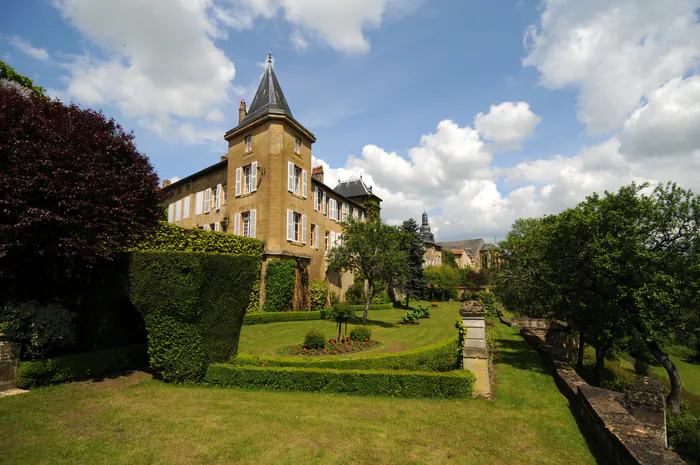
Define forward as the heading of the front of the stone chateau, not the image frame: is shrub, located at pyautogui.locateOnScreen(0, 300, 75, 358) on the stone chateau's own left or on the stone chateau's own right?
on the stone chateau's own right
